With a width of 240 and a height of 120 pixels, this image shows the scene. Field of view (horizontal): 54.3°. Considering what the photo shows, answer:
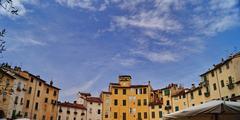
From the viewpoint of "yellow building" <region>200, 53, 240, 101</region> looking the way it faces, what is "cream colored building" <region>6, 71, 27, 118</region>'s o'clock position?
The cream colored building is roughly at 1 o'clock from the yellow building.

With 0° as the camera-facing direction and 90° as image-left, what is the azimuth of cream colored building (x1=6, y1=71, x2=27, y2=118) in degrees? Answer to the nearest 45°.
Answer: approximately 315°

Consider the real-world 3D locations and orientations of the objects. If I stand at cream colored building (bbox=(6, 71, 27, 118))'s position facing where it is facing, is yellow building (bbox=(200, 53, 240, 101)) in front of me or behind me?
in front

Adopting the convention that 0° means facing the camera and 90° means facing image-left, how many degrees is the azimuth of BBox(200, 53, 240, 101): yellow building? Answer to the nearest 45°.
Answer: approximately 45°

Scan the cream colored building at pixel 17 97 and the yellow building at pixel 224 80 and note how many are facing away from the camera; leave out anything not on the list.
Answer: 0
